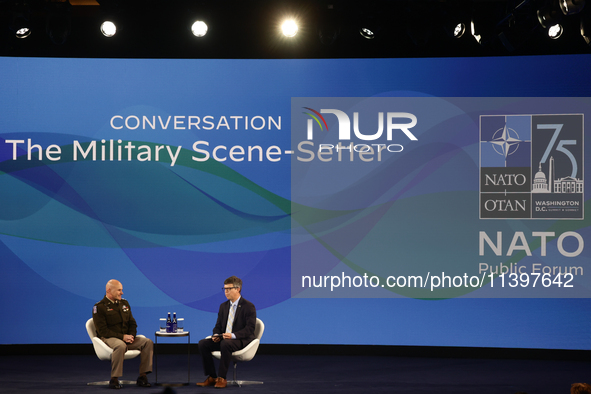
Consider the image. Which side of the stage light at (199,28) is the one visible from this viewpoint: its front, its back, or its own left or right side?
front

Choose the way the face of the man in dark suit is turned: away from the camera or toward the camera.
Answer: toward the camera

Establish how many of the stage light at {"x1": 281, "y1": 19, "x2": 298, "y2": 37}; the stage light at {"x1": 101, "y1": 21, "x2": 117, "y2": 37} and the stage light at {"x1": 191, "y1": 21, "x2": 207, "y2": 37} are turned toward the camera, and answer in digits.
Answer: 3

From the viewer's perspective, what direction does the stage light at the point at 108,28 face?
toward the camera

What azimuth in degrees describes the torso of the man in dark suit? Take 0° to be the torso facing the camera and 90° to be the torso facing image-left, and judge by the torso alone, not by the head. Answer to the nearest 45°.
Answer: approximately 45°

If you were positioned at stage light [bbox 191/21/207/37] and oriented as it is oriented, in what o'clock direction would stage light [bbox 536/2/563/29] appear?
stage light [bbox 536/2/563/29] is roughly at 10 o'clock from stage light [bbox 191/21/207/37].

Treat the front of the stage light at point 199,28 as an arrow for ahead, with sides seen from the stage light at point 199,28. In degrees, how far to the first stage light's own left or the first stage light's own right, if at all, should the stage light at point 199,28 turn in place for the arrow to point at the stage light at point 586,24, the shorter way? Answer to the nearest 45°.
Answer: approximately 90° to the first stage light's own left

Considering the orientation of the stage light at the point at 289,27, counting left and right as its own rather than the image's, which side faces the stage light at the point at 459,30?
left

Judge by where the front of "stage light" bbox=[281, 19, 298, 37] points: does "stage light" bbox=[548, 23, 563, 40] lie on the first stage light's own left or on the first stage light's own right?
on the first stage light's own left
